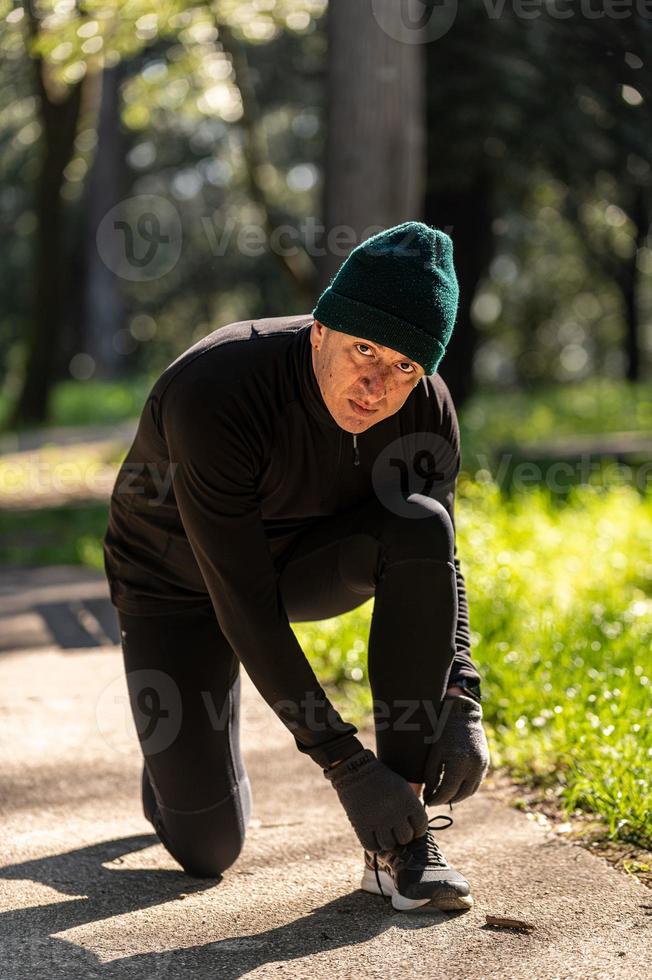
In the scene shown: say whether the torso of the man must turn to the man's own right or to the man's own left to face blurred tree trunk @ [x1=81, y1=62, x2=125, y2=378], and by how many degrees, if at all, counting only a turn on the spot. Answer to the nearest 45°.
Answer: approximately 135° to the man's own left

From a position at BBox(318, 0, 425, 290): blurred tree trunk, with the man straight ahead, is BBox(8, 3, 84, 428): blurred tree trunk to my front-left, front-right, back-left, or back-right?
back-right

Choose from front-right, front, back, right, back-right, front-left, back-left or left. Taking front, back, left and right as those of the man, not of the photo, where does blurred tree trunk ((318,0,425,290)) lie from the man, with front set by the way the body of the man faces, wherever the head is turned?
back-left

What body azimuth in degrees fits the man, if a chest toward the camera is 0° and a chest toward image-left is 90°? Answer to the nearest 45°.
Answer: approximately 315°

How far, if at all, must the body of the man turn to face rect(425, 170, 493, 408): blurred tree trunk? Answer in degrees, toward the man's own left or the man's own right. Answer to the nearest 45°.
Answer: approximately 135° to the man's own left

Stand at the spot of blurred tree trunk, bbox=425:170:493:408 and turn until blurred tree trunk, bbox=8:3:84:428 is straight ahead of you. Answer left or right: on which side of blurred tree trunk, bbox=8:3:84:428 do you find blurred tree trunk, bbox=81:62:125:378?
right

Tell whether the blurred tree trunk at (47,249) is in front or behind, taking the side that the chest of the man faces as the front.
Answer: behind
